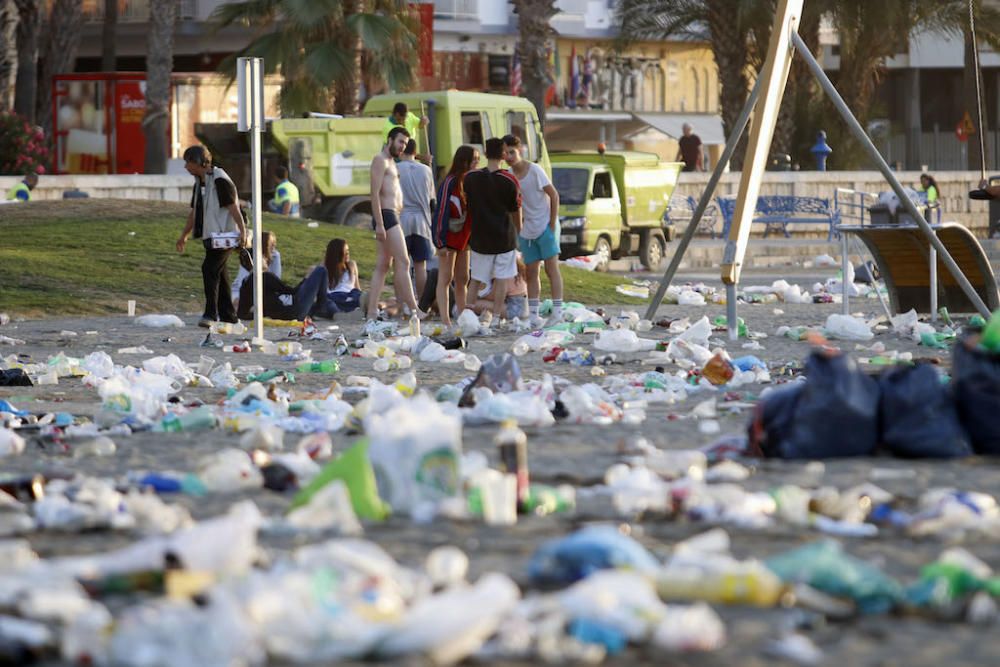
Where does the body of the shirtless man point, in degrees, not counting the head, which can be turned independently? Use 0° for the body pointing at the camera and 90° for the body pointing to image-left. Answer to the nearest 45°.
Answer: approximately 315°

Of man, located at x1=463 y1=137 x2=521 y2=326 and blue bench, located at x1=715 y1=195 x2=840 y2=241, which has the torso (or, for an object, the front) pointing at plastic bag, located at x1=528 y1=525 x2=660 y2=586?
the blue bench

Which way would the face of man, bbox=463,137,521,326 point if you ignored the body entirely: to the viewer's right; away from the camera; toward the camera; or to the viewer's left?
away from the camera

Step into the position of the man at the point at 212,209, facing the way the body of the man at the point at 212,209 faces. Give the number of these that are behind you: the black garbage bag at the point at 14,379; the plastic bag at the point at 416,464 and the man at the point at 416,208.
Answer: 1

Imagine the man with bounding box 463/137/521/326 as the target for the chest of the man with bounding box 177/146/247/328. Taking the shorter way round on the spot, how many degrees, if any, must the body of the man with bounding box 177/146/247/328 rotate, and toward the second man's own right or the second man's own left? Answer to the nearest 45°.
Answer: approximately 135° to the second man's own left

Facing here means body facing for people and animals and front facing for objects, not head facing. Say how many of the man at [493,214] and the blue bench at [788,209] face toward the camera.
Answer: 1

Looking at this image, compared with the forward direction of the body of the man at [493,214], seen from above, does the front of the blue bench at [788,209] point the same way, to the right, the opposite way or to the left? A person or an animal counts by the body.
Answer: the opposite way

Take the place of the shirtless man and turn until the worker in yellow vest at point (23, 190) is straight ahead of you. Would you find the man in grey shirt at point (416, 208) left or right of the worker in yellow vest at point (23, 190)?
right
